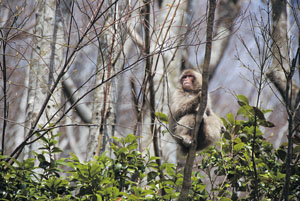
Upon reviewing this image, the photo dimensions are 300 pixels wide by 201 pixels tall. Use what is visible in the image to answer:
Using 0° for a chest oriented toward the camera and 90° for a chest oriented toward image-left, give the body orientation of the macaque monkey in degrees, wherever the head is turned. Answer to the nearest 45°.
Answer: approximately 0°

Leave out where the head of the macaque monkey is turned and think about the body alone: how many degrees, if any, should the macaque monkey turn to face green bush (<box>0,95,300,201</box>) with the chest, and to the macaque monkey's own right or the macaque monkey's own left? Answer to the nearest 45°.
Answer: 0° — it already faces it
